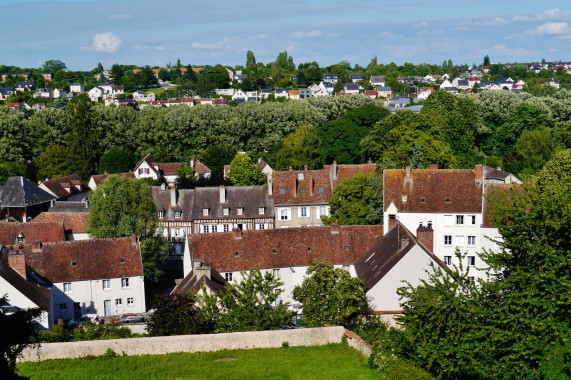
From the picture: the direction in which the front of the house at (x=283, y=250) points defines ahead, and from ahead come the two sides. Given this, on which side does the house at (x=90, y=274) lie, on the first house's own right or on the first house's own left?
on the first house's own right

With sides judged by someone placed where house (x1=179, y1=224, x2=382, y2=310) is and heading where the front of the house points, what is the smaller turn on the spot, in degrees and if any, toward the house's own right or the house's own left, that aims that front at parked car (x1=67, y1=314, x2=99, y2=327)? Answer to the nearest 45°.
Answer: approximately 90° to the house's own right

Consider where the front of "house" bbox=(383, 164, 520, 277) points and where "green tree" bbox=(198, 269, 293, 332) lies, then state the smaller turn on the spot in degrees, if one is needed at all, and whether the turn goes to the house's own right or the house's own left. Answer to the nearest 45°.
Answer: approximately 45° to the house's own right

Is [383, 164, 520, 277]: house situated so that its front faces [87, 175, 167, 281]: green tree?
no

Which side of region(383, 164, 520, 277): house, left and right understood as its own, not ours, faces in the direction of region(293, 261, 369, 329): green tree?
front

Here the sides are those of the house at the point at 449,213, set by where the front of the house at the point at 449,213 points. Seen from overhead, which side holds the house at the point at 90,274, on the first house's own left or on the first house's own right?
on the first house's own right

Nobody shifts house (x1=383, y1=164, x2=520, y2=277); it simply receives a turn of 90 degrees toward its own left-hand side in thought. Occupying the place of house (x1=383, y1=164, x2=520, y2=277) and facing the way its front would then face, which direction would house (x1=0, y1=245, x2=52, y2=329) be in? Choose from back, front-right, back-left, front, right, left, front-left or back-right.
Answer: back-right

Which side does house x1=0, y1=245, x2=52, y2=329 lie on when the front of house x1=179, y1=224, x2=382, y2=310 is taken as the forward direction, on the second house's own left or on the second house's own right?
on the second house's own right

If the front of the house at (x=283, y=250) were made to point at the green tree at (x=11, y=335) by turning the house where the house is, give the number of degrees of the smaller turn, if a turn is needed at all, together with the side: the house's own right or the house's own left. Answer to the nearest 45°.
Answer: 0° — it already faces it

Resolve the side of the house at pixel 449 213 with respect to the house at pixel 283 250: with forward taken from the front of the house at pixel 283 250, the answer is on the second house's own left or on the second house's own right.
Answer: on the second house's own left

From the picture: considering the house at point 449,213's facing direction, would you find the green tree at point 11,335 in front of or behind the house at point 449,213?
in front

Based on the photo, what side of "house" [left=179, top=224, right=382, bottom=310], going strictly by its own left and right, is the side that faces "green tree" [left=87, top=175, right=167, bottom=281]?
right

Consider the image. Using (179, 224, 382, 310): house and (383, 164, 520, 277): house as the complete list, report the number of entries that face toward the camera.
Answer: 2

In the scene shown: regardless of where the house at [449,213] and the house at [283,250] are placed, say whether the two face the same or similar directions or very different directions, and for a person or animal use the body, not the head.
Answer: same or similar directions

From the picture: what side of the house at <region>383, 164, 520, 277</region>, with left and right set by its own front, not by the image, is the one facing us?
front

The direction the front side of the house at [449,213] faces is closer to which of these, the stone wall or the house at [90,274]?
the stone wall

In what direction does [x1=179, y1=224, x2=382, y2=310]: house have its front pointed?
toward the camera

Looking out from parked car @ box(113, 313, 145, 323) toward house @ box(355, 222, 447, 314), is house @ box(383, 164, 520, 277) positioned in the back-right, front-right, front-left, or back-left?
front-left
